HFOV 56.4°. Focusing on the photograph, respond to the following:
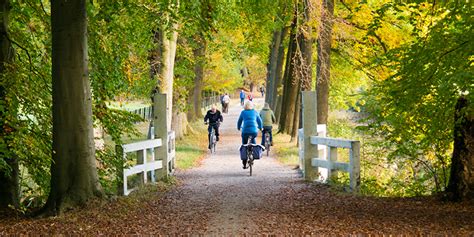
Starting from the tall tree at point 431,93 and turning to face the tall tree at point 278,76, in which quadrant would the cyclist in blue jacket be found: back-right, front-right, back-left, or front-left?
front-left

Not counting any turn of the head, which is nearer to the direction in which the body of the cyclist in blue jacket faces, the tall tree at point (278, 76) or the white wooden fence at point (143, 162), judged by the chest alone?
the tall tree

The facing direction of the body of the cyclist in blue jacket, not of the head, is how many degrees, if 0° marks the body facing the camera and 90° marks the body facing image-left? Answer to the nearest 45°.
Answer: approximately 180°

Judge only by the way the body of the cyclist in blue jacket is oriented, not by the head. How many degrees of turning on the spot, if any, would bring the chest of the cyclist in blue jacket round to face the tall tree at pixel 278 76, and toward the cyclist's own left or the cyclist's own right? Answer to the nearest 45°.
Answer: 0° — they already face it

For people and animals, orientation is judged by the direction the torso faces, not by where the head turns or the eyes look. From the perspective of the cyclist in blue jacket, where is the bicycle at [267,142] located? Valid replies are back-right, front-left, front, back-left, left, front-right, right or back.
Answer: front

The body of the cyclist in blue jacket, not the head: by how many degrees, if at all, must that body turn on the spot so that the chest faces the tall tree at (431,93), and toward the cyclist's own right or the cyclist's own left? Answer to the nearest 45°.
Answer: approximately 135° to the cyclist's own right

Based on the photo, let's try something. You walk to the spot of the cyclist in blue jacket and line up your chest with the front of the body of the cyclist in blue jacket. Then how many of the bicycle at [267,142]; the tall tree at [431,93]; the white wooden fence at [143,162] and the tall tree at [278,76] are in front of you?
2

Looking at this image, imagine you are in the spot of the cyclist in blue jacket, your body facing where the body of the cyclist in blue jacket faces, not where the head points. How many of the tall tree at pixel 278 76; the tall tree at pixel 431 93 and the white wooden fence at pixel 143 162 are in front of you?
1

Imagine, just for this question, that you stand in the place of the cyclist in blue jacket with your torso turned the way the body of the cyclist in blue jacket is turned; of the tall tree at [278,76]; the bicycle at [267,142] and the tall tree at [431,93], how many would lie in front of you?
2

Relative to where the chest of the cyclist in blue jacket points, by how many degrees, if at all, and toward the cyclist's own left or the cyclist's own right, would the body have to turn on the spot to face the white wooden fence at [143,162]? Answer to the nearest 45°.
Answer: approximately 135° to the cyclist's own left
